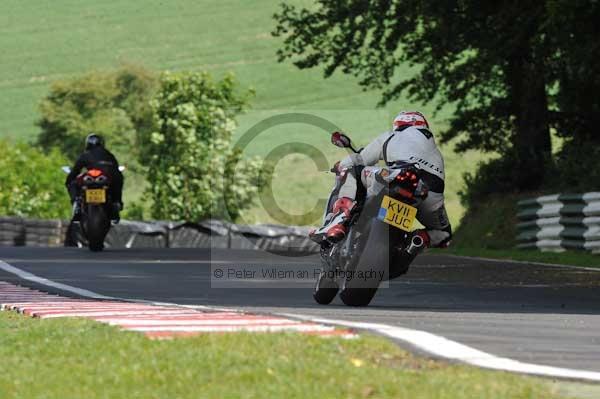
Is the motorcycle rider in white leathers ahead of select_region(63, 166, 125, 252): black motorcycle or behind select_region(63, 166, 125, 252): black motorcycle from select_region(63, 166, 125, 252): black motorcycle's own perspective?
behind

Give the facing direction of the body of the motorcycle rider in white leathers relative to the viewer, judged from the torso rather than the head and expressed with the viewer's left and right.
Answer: facing away from the viewer and to the left of the viewer

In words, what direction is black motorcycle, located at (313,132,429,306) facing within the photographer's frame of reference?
facing away from the viewer and to the left of the viewer

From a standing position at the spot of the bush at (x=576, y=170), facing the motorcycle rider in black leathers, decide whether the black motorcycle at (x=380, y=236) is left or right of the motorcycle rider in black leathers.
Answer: left

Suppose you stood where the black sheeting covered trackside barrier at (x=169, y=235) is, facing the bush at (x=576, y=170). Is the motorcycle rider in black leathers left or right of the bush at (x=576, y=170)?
right

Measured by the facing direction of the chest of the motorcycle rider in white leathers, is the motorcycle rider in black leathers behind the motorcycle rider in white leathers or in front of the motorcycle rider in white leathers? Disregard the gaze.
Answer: in front

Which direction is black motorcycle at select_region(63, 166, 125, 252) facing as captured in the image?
away from the camera

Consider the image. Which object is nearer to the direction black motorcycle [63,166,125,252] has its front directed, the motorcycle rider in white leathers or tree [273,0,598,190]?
the tree
